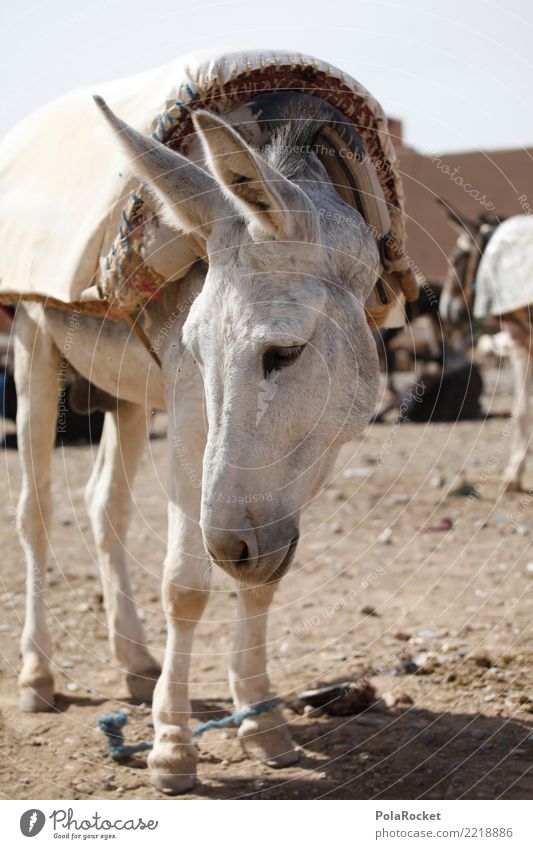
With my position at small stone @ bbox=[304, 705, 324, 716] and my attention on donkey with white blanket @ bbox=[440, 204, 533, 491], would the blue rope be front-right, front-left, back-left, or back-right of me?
back-left

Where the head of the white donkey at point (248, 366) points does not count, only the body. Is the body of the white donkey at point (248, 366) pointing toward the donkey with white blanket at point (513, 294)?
no

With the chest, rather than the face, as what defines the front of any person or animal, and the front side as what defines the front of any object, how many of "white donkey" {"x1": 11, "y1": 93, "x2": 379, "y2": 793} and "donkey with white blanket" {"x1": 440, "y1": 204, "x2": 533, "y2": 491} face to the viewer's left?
1

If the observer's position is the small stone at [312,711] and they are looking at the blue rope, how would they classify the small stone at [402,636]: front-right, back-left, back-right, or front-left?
back-right

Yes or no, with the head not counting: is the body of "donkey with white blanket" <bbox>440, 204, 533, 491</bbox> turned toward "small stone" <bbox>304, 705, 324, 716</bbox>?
no

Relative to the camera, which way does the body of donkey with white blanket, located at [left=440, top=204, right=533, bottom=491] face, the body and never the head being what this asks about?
to the viewer's left

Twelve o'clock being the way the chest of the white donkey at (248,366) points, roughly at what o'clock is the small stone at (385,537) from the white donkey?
The small stone is roughly at 8 o'clock from the white donkey.

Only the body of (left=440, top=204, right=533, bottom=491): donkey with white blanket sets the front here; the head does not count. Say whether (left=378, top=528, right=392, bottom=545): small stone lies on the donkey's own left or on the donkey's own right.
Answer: on the donkey's own left

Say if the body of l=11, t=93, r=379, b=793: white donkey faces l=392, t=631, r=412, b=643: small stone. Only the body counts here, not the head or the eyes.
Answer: no
